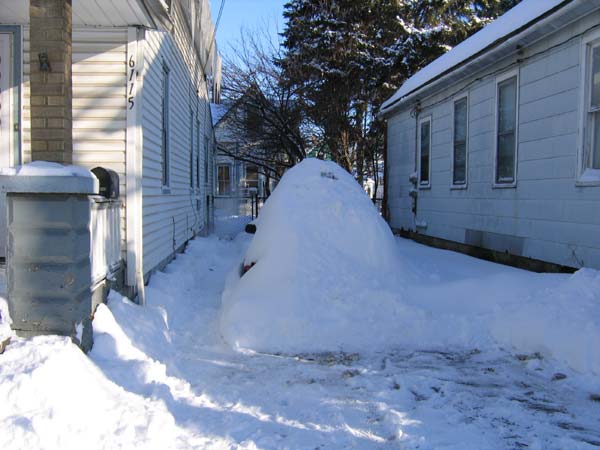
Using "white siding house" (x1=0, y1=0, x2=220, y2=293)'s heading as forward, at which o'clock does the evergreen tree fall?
The evergreen tree is roughly at 7 o'clock from the white siding house.

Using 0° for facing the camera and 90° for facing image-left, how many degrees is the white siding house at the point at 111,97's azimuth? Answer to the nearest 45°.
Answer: approximately 0°

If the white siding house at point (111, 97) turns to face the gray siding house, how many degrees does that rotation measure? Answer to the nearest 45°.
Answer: approximately 90° to its left

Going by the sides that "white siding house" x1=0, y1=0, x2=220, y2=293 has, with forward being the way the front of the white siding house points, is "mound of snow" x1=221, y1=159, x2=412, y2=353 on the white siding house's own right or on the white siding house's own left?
on the white siding house's own left

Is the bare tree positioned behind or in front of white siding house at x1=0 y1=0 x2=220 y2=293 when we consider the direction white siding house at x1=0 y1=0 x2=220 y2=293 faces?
behind

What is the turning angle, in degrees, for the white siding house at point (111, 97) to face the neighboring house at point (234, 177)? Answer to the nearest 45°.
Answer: approximately 180°

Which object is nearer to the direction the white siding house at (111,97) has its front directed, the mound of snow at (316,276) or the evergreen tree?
the mound of snow
